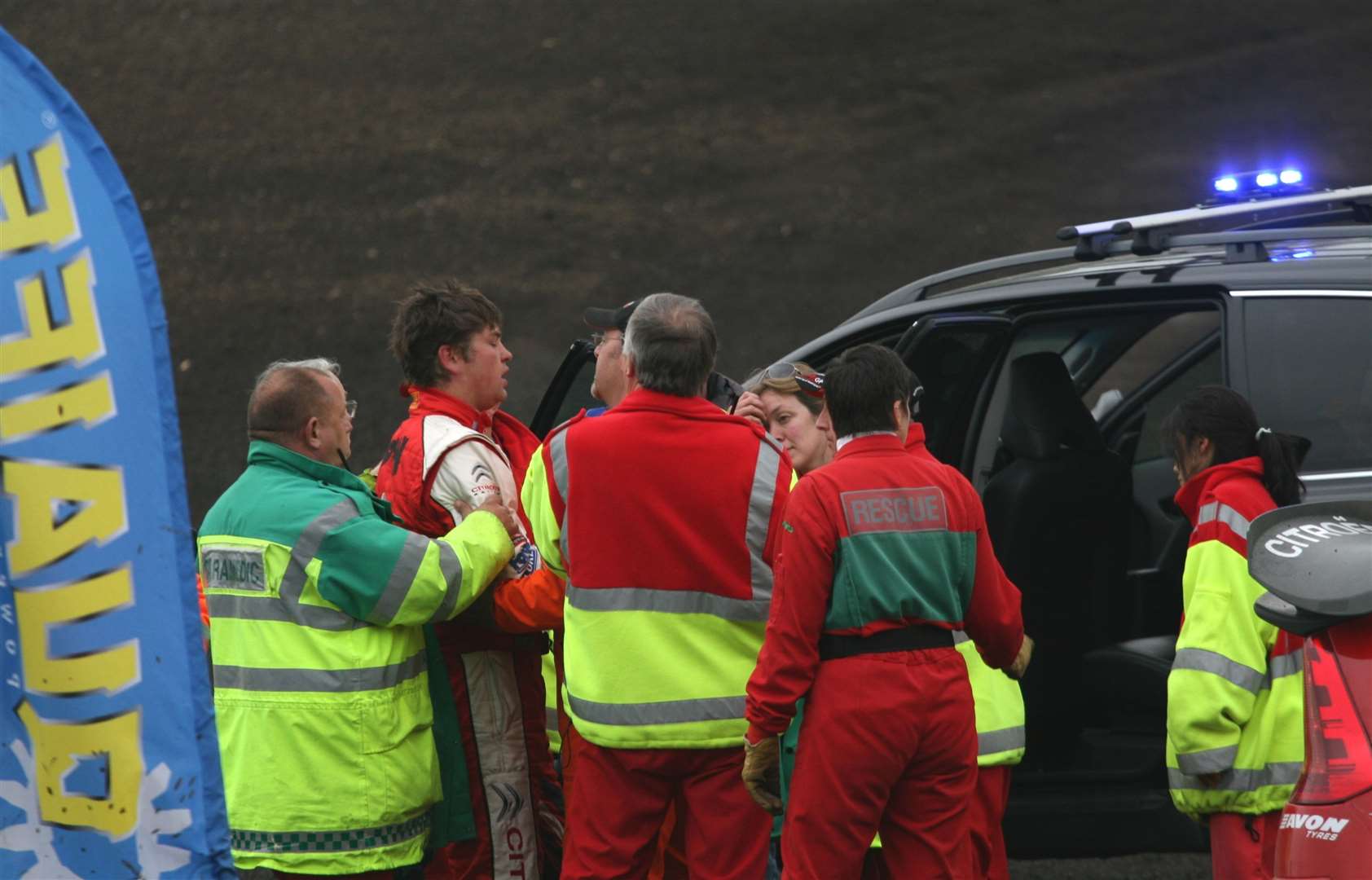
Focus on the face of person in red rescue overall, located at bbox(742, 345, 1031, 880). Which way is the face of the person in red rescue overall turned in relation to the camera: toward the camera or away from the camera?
away from the camera

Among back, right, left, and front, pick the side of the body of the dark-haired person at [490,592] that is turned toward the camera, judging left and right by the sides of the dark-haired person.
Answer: right

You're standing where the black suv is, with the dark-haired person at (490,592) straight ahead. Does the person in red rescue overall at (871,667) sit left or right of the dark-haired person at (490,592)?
left

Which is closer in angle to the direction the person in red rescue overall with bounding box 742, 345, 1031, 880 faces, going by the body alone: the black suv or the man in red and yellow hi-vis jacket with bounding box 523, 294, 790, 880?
the black suv

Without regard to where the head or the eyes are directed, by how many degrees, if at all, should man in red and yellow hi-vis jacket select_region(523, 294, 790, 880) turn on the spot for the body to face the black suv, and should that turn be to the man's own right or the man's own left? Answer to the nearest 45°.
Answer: approximately 45° to the man's own right

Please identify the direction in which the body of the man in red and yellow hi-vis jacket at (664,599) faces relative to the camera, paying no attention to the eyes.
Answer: away from the camera

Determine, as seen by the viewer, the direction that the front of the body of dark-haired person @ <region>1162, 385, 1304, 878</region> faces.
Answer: to the viewer's left

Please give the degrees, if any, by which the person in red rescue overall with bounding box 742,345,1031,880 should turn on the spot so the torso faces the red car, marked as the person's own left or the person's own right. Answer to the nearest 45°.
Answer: approximately 135° to the person's own right

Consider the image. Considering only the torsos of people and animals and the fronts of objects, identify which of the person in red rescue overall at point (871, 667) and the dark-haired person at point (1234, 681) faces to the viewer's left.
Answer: the dark-haired person

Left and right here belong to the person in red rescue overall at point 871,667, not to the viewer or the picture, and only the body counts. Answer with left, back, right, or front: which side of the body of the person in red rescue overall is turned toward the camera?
back
